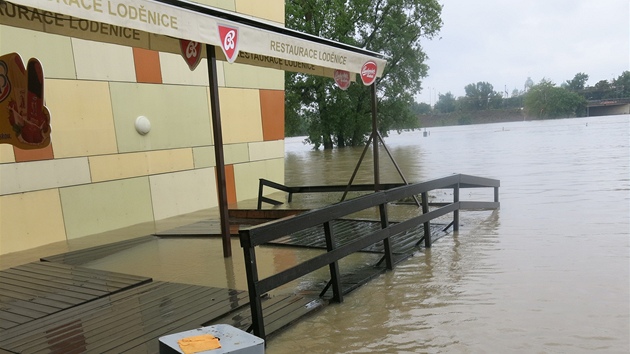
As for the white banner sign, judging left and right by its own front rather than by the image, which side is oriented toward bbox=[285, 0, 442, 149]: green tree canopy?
left

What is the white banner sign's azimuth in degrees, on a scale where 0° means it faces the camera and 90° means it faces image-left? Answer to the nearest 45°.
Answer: approximately 315°
